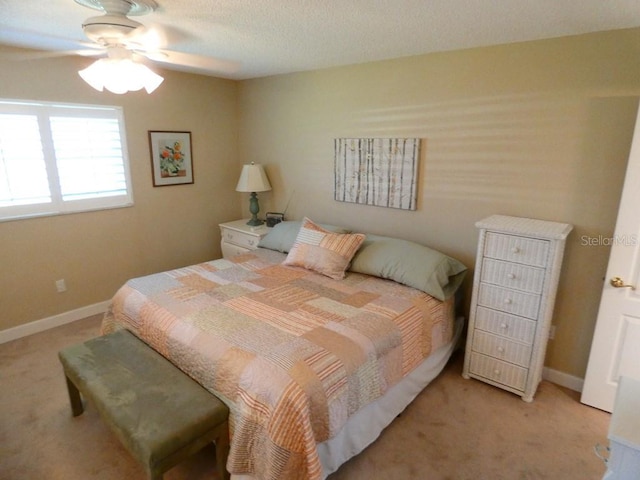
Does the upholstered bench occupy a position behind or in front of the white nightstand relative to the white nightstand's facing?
in front

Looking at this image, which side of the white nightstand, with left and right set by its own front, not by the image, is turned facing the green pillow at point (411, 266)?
left

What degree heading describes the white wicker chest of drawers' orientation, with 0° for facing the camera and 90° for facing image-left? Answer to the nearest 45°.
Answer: approximately 45°

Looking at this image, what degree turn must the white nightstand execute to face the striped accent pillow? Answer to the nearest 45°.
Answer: approximately 90° to its left

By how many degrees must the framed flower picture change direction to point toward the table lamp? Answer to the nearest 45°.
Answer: approximately 45° to its left

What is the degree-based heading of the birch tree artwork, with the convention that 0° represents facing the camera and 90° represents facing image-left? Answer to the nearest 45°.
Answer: approximately 45°

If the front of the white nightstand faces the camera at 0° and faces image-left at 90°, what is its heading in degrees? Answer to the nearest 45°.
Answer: approximately 45°

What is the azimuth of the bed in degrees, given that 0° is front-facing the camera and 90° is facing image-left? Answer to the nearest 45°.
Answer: approximately 45°

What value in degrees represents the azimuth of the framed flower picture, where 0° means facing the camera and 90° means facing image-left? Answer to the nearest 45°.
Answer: approximately 315°
